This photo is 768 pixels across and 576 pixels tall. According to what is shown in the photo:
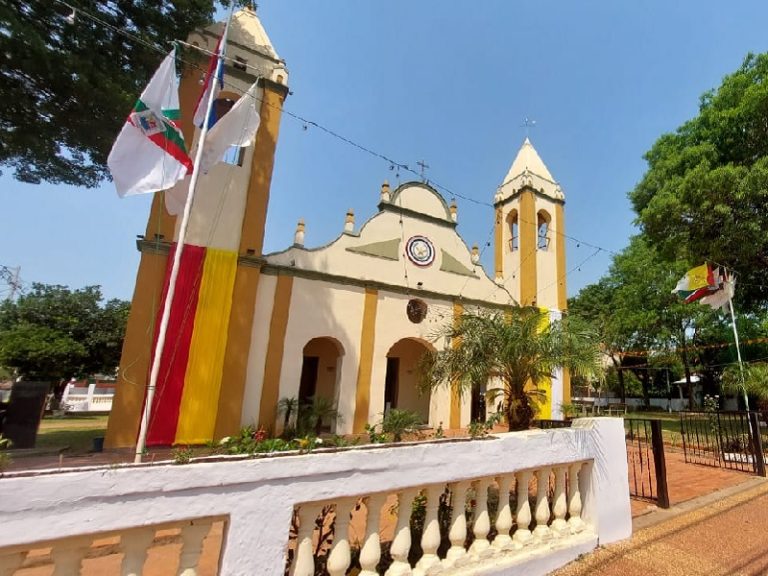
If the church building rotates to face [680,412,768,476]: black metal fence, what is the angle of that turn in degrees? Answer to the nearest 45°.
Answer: approximately 45° to its left

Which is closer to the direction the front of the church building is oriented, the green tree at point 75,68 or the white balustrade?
the white balustrade

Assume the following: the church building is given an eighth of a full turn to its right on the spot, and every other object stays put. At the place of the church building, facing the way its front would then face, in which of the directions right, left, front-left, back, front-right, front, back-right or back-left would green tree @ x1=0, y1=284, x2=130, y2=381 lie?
back-right

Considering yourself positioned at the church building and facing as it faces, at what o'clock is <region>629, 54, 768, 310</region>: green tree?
The green tree is roughly at 11 o'clock from the church building.

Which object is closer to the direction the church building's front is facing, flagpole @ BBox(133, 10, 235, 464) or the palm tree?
the palm tree

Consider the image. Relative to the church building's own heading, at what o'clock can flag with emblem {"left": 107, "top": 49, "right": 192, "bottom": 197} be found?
The flag with emblem is roughly at 2 o'clock from the church building.

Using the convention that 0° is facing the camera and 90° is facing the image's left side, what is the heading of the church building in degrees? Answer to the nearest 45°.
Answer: approximately 315°

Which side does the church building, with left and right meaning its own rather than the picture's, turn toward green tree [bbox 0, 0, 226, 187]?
right
